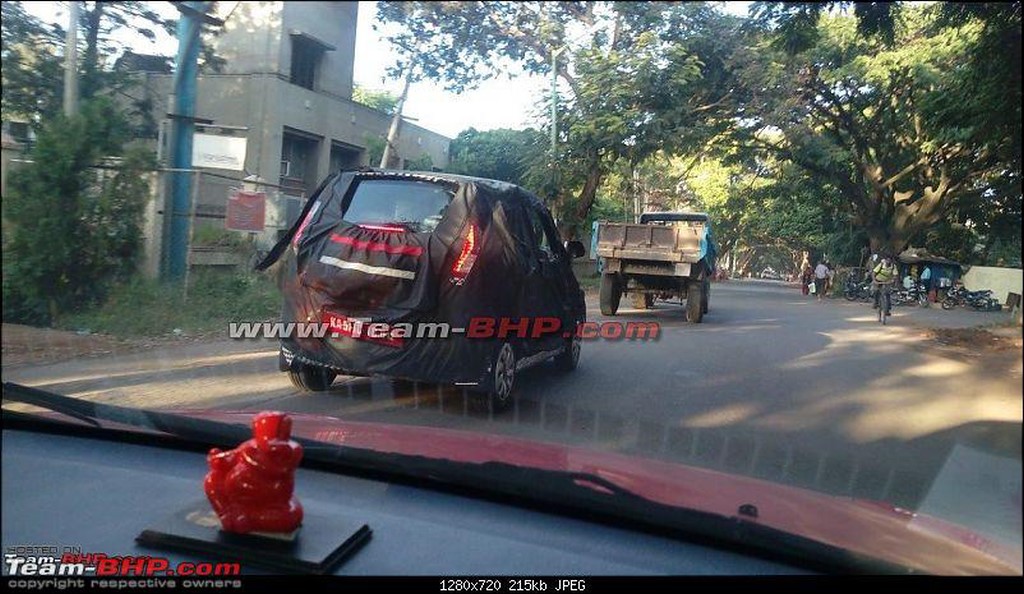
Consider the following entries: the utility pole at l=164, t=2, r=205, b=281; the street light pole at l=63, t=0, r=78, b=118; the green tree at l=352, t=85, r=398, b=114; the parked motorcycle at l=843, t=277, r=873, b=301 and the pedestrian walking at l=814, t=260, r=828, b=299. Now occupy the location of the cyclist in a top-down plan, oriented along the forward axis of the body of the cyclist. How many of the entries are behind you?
2

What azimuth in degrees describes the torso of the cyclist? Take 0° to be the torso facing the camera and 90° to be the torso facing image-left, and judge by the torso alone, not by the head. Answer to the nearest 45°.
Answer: approximately 0°

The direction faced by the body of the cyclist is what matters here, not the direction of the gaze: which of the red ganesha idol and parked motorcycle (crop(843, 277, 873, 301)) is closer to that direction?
the red ganesha idol

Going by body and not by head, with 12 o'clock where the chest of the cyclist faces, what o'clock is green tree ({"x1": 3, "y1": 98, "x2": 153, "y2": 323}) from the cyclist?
The green tree is roughly at 1 o'clock from the cyclist.

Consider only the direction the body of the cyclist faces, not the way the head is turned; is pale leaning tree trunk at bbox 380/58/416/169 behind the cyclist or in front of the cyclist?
in front

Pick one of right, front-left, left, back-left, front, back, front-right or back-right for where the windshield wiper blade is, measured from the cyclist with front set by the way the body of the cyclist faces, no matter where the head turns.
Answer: front

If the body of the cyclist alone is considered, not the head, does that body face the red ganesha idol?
yes
